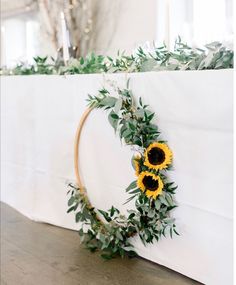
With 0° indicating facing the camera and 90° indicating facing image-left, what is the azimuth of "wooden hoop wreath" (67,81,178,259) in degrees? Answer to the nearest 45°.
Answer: approximately 45°
